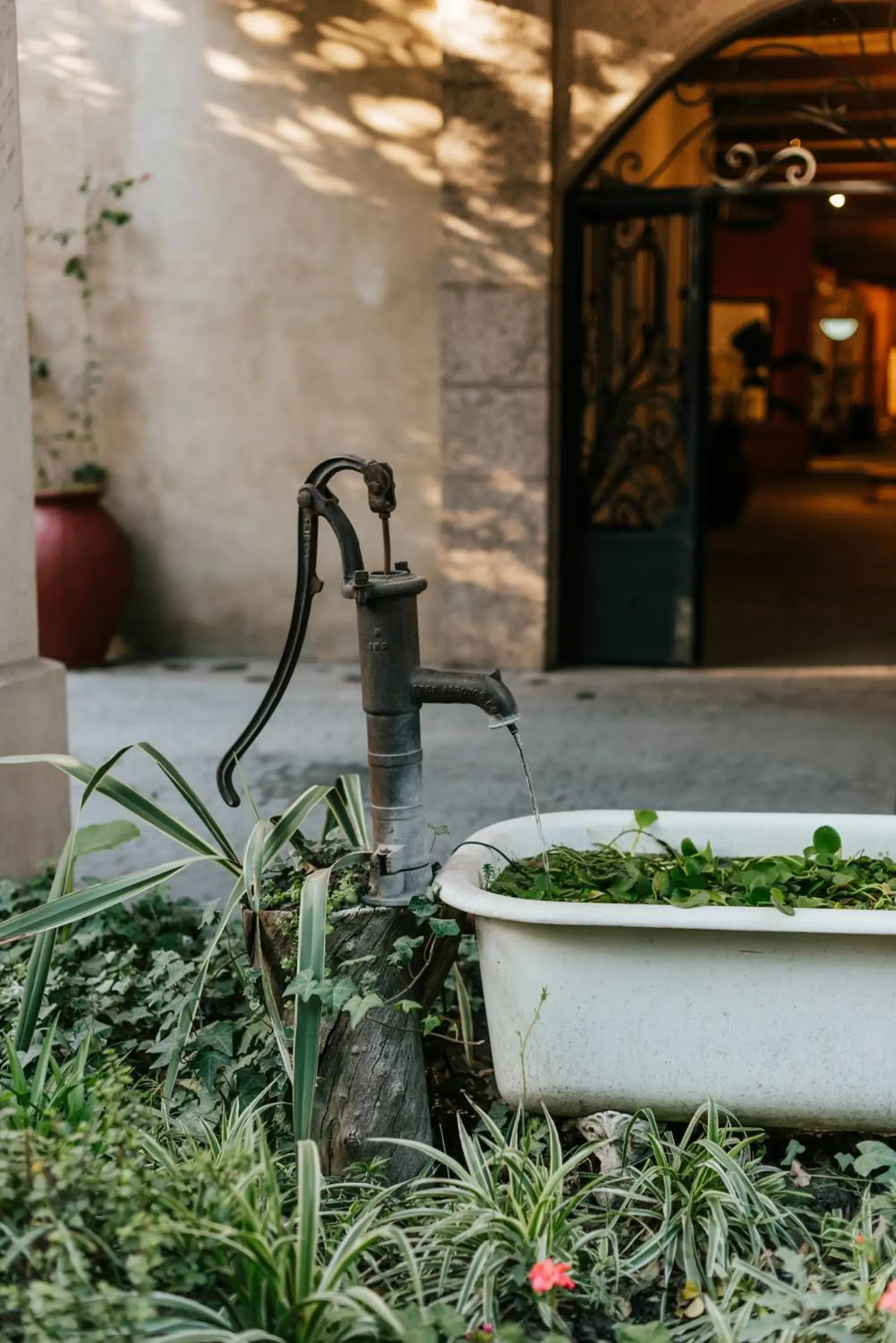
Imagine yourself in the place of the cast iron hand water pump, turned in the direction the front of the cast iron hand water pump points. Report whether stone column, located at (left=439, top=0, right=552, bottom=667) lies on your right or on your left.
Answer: on your left

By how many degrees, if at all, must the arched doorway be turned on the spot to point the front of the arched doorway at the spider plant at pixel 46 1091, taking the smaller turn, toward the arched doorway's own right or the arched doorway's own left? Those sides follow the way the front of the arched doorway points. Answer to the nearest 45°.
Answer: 0° — it already faces it

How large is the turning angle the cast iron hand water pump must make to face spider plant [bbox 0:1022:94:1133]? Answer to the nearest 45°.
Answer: approximately 135° to its right

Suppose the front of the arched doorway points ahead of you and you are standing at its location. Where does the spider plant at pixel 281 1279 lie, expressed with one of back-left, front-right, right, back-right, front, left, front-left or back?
front

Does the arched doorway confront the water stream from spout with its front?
yes

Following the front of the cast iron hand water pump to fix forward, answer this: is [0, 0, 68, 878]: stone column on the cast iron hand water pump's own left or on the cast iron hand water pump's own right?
on the cast iron hand water pump's own left

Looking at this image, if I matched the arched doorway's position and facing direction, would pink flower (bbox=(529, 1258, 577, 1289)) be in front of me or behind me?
in front

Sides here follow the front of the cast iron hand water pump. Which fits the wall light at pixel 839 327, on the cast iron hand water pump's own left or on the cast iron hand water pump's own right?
on the cast iron hand water pump's own left

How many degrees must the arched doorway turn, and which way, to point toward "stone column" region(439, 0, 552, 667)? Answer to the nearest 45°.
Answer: approximately 45° to its right

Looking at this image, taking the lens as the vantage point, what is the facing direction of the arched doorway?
facing the viewer

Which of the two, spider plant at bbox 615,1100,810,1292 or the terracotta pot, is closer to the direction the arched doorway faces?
the spider plant

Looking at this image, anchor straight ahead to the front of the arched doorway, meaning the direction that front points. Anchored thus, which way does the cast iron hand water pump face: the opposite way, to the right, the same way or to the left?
to the left

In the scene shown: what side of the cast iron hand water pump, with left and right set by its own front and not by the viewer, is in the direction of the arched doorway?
left

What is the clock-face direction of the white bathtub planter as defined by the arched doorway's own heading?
The white bathtub planter is roughly at 12 o'clock from the arched doorway.

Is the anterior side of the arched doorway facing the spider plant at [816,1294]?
yes

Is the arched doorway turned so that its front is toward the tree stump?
yes

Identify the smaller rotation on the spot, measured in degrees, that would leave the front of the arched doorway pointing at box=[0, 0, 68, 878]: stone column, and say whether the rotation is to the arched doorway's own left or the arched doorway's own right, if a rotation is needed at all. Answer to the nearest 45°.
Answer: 0° — it already faces it

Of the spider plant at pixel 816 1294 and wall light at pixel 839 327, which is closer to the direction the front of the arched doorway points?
the spider plant

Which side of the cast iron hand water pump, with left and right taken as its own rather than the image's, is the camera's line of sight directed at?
right
